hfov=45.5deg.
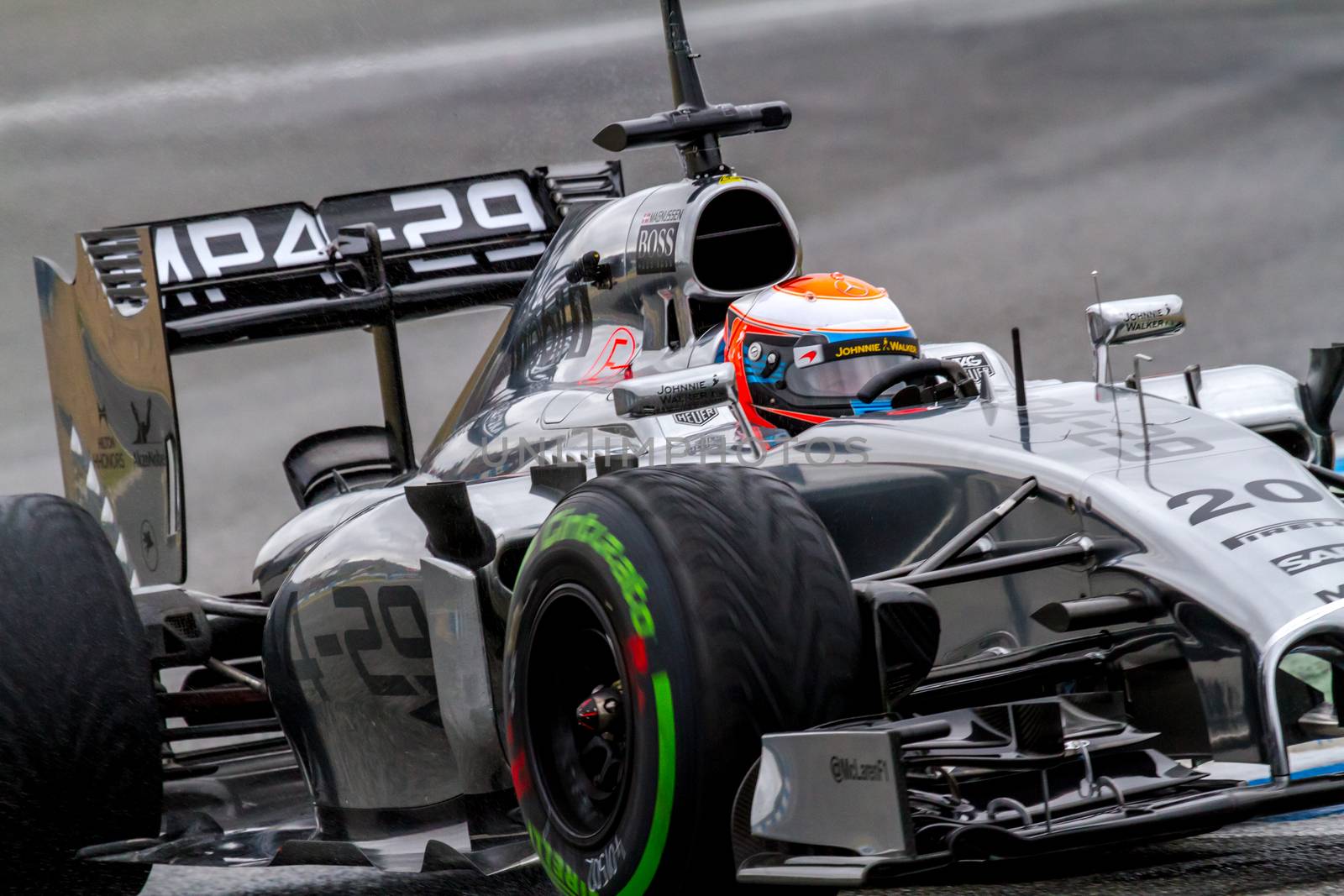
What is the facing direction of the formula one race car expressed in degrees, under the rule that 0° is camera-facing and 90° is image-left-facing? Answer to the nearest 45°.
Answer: approximately 315°
